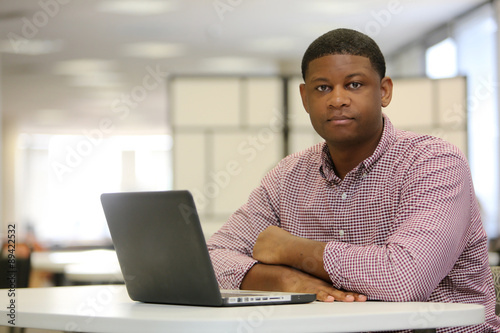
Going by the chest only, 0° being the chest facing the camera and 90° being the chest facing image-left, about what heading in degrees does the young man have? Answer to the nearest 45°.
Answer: approximately 45°

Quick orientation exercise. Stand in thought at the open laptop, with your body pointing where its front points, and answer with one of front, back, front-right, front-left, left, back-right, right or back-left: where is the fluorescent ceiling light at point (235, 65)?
front-left

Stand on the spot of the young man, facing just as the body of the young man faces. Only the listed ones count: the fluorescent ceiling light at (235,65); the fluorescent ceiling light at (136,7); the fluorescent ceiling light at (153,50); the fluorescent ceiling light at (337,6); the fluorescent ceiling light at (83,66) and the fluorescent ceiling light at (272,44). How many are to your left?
0

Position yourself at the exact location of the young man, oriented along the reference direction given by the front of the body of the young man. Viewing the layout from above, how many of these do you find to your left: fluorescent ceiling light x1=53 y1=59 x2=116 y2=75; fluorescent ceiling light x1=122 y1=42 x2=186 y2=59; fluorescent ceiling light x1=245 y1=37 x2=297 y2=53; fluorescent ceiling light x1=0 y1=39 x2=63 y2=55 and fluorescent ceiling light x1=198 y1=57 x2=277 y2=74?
0

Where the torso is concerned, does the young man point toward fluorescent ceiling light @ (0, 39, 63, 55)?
no

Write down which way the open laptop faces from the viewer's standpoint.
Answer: facing away from the viewer and to the right of the viewer

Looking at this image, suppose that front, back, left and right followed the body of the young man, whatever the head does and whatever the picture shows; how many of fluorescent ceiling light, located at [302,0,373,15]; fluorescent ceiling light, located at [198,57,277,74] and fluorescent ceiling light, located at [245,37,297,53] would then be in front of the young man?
0

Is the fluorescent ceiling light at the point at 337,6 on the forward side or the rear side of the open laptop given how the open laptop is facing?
on the forward side

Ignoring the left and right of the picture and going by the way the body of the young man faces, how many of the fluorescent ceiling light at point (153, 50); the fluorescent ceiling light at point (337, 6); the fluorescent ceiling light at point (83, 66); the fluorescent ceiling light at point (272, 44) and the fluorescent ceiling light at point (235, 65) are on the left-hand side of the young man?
0

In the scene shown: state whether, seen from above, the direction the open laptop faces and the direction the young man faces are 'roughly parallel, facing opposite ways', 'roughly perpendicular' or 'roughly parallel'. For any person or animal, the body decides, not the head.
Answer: roughly parallel, facing opposite ways

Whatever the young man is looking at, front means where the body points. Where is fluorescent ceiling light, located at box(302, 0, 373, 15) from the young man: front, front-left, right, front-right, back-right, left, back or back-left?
back-right

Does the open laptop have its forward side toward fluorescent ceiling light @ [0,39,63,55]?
no

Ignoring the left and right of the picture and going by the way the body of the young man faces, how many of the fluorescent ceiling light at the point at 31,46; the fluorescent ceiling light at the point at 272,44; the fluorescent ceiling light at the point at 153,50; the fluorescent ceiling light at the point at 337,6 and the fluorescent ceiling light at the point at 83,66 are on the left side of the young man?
0

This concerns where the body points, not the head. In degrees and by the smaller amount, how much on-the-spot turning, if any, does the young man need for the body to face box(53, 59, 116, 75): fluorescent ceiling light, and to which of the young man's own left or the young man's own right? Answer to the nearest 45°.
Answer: approximately 90° to the young man's own right

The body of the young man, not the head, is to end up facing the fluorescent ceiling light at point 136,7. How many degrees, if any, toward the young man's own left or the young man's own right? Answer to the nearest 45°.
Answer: approximately 90° to the young man's own right

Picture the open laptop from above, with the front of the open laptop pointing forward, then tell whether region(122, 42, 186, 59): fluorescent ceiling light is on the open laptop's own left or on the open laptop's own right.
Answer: on the open laptop's own left

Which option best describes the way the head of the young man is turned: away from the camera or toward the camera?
toward the camera

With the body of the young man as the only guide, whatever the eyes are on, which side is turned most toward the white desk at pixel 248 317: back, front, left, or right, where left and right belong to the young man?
front

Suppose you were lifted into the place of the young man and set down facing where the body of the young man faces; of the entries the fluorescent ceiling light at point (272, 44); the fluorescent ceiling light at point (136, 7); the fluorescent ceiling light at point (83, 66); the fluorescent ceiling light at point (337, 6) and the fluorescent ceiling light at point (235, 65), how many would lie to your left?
0
